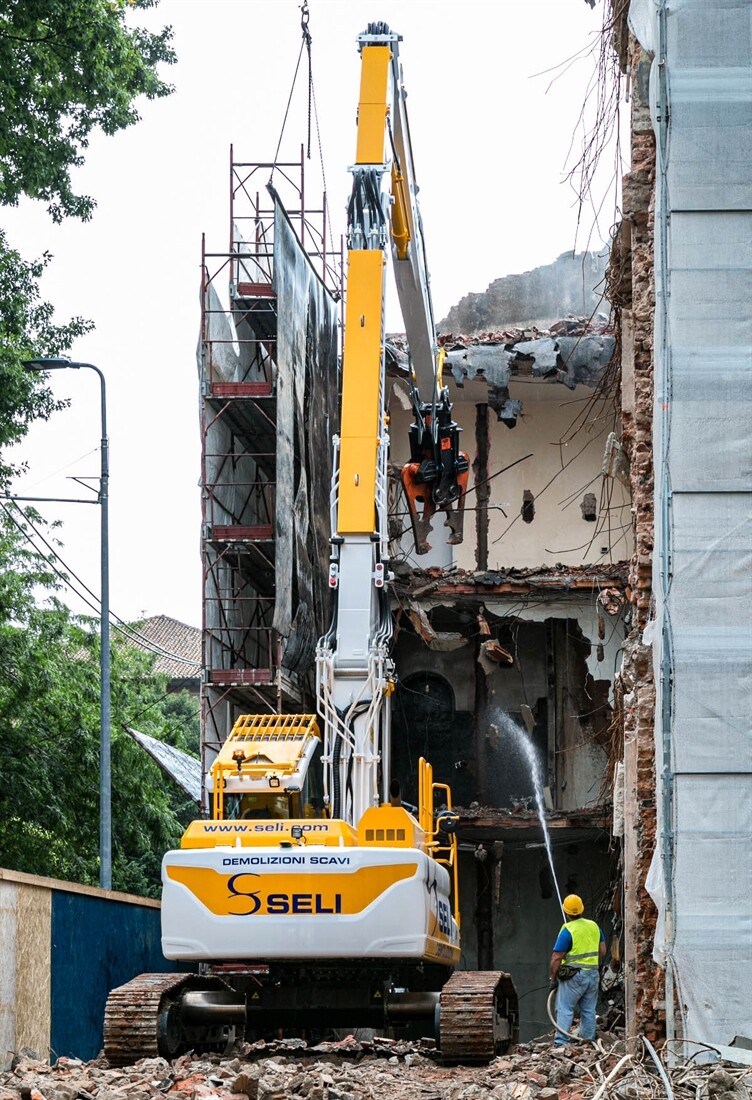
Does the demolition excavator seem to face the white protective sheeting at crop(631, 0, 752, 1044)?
no

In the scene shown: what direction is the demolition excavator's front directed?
away from the camera

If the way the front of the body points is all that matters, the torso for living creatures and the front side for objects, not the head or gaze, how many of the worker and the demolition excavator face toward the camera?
0

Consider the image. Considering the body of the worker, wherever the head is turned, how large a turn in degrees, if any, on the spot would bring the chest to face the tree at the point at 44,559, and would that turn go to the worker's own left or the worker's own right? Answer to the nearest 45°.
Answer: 0° — they already face it

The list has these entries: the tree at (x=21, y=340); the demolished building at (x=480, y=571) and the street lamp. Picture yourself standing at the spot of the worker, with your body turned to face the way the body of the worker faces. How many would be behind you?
0

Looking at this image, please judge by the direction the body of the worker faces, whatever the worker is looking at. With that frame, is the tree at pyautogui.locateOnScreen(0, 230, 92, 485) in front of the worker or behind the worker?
in front

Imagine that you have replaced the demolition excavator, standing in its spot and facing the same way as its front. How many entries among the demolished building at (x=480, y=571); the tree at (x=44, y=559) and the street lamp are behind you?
0

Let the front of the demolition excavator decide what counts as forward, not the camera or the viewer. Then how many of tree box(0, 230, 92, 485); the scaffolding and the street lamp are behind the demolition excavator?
0

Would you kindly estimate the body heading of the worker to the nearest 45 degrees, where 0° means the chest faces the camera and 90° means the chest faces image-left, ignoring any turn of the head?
approximately 135°
